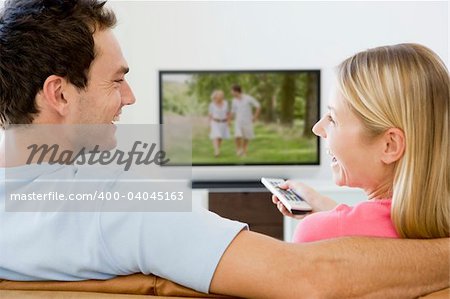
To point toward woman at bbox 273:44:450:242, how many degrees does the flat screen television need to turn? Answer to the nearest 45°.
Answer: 0° — it already faces them

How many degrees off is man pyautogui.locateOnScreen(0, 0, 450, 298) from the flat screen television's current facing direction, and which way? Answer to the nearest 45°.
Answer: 0° — it already faces them

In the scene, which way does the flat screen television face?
toward the camera

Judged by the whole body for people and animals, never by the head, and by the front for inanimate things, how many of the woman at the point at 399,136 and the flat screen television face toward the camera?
1

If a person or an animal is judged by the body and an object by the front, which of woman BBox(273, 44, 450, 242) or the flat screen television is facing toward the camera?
the flat screen television

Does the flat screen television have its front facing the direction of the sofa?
yes

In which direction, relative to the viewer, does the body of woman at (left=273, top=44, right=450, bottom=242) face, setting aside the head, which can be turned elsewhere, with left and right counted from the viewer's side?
facing away from the viewer and to the left of the viewer

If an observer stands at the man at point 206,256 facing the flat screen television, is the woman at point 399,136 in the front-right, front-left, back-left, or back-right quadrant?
front-right
